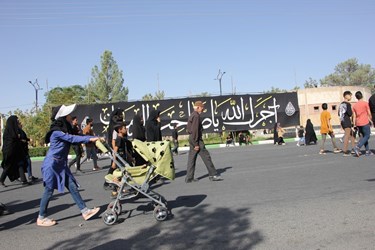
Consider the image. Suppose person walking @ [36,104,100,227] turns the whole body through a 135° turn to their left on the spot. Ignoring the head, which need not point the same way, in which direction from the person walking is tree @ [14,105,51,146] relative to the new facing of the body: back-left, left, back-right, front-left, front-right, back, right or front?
front-right

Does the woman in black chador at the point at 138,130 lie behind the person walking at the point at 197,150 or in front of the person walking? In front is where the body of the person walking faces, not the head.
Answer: behind

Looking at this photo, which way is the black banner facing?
toward the camera

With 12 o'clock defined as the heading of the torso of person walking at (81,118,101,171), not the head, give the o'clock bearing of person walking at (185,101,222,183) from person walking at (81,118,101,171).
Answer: person walking at (185,101,222,183) is roughly at 2 o'clock from person walking at (81,118,101,171).

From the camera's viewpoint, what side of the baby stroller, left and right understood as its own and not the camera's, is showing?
right

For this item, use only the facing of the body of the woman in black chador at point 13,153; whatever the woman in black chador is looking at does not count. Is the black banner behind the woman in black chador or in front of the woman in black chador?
in front

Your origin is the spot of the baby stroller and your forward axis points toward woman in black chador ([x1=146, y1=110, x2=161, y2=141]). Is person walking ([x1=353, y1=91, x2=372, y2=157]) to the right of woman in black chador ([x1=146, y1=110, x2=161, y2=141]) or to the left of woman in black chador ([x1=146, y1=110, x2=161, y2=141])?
right

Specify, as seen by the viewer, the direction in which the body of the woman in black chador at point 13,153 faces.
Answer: to the viewer's right

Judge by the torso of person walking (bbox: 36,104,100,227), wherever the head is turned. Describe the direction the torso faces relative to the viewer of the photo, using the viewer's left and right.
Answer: facing to the right of the viewer
